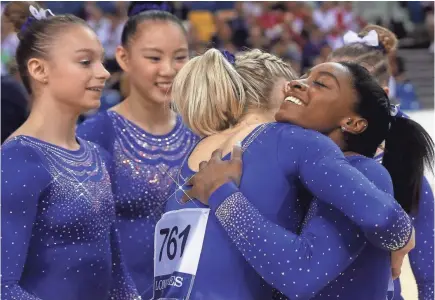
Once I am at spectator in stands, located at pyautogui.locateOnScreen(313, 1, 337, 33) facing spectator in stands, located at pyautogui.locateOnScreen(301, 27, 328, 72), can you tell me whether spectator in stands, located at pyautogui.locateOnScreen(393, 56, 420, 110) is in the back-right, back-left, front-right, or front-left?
front-left

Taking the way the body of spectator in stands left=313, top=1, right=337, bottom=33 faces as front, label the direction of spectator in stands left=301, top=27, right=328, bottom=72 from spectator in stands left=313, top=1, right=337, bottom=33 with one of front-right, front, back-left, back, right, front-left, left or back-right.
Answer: front

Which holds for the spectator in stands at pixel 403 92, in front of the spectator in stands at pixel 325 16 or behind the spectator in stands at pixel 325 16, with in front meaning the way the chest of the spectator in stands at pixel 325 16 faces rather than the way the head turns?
in front

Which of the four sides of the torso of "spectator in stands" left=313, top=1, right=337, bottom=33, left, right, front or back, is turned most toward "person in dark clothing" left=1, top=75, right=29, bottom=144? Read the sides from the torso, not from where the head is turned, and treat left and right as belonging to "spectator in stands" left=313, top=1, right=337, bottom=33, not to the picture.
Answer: front

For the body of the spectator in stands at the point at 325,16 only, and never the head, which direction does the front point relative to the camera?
toward the camera

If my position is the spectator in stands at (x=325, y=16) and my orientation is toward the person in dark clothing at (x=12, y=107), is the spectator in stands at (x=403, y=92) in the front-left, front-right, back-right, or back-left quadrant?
front-left
